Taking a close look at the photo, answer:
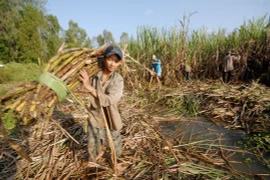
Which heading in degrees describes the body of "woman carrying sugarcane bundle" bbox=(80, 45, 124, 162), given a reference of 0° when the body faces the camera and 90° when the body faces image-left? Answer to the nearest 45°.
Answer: approximately 0°
